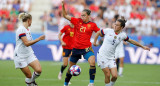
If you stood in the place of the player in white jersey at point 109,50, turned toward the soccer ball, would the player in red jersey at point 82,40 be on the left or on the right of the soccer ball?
right

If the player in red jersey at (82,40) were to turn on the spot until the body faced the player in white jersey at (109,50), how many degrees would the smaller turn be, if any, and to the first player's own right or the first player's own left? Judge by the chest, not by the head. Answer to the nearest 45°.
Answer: approximately 45° to the first player's own left
